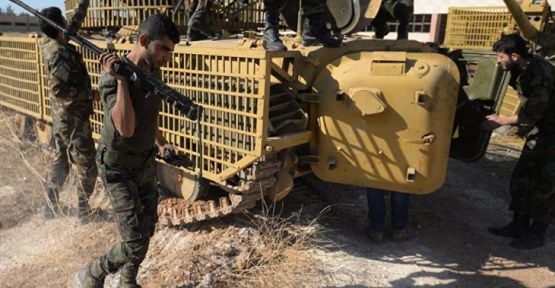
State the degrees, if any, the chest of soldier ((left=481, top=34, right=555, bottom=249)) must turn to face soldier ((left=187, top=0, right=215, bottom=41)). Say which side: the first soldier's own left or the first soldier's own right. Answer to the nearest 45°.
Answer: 0° — they already face them

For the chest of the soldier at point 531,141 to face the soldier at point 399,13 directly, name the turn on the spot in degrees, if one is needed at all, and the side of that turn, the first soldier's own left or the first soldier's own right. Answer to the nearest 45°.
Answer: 0° — they already face them

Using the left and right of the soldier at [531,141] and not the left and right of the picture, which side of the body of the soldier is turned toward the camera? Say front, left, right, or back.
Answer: left

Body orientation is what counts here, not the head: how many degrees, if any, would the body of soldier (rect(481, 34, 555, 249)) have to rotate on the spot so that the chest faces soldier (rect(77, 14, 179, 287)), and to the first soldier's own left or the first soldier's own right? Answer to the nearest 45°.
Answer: approximately 45° to the first soldier's own left
